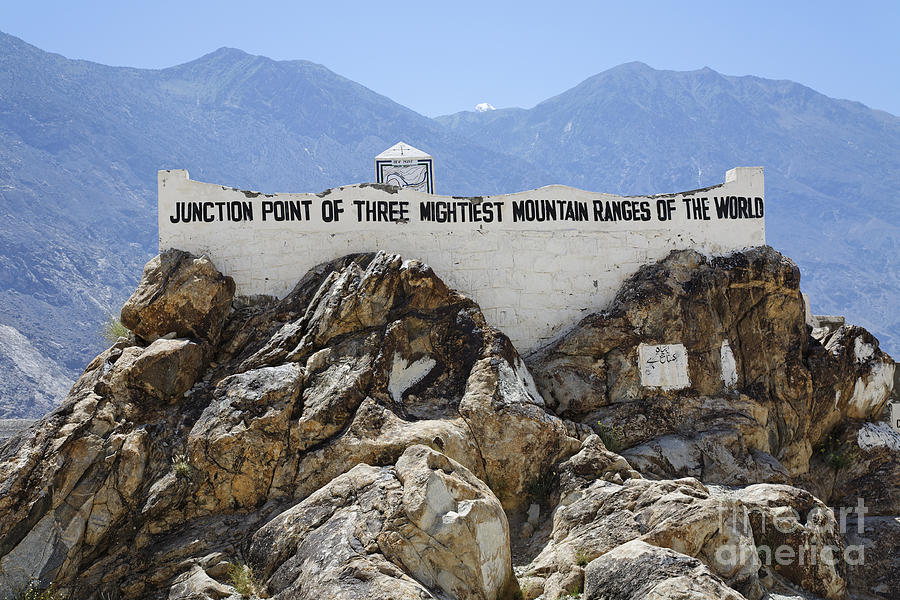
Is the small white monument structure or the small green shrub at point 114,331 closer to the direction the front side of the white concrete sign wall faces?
the small green shrub

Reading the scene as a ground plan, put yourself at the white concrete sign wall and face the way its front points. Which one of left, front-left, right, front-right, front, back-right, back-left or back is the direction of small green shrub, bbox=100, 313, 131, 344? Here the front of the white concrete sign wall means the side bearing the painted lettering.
right

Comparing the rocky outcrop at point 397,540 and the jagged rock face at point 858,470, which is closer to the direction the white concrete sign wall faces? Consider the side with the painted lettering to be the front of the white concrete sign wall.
the rocky outcrop

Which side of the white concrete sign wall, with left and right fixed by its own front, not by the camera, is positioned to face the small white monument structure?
back

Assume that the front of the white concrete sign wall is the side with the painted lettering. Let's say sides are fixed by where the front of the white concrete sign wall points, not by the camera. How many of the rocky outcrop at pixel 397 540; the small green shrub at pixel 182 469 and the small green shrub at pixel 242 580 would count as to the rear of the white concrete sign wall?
0

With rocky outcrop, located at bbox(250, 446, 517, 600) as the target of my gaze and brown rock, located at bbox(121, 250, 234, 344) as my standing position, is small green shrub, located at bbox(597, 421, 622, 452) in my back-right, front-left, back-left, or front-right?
front-left

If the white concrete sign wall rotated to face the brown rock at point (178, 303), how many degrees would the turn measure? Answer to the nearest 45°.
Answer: approximately 90° to its right

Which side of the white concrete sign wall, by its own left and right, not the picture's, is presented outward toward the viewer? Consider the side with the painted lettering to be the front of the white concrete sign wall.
front

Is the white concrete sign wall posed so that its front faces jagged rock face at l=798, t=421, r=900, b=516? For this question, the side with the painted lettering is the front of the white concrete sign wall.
no

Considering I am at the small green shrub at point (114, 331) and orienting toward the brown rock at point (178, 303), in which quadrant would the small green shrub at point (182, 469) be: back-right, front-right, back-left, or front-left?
front-right

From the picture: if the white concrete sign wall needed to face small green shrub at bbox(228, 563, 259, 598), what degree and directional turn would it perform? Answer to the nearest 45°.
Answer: approximately 45° to its right
